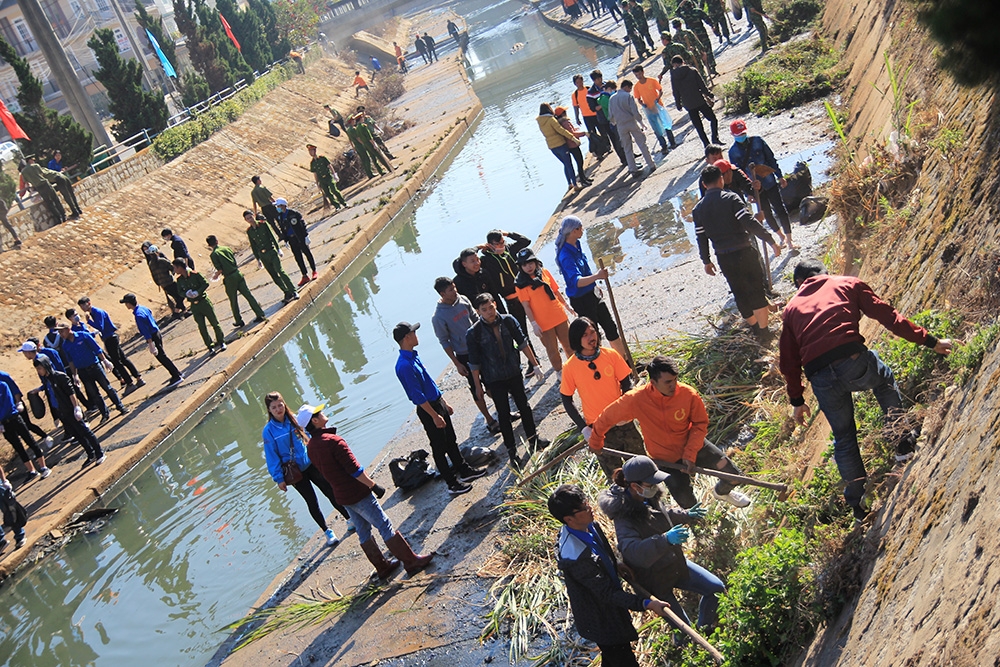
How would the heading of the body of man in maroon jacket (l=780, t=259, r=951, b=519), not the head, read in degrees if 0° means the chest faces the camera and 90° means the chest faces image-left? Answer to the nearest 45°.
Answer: approximately 180°

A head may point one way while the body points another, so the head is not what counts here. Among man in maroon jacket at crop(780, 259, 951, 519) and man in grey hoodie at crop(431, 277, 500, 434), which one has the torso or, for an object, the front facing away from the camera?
the man in maroon jacket

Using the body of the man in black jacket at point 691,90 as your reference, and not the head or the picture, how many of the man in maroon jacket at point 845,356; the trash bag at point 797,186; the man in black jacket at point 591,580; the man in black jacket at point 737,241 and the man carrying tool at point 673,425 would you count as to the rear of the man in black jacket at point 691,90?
5

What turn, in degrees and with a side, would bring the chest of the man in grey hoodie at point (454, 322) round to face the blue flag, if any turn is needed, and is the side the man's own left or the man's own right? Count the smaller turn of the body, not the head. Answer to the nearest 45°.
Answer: approximately 135° to the man's own left

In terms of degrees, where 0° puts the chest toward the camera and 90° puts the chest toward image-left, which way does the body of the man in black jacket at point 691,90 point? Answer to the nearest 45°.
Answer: approximately 180°

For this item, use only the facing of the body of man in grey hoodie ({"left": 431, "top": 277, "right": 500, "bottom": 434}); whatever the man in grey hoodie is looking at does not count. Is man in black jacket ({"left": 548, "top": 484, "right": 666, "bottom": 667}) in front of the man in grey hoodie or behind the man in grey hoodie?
in front

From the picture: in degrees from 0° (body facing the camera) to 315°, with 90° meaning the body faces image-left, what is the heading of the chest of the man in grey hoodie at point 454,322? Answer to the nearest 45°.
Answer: approximately 315°

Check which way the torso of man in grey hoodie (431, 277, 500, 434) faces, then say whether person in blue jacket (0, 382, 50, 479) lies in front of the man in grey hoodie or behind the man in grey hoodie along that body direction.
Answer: behind

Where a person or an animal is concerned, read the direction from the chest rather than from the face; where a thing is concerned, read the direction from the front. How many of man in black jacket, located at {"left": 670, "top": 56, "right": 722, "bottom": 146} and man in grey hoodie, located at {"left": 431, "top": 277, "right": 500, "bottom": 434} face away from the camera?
1

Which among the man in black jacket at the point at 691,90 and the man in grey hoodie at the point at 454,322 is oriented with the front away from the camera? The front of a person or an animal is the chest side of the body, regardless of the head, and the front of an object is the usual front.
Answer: the man in black jacket

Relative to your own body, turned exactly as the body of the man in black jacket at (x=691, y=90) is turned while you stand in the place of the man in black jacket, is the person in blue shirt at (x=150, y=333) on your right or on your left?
on your left
